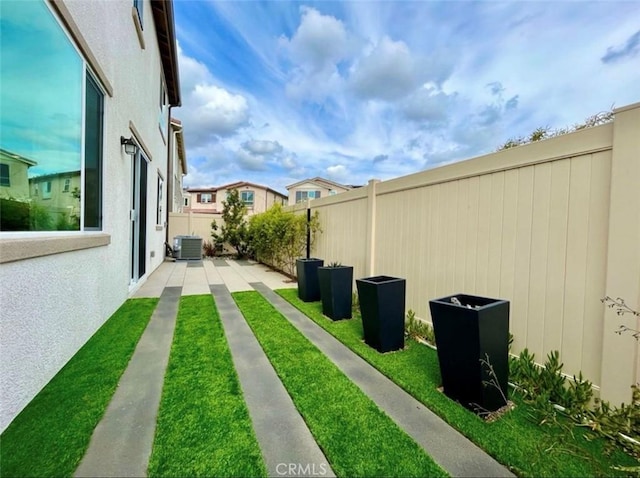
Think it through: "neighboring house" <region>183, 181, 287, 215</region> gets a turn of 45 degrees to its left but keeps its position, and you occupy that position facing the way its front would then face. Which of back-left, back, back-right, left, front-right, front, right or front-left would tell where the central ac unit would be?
front-right

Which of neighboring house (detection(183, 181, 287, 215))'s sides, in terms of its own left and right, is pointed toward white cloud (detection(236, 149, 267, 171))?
back

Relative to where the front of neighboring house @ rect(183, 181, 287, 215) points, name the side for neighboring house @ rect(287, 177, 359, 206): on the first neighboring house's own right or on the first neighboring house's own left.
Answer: on the first neighboring house's own left

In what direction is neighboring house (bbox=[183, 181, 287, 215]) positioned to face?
toward the camera

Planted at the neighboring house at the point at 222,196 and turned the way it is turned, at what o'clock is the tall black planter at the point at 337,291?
The tall black planter is roughly at 12 o'clock from the neighboring house.

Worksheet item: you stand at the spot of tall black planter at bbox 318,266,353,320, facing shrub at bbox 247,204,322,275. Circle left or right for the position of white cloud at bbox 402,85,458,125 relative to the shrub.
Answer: right

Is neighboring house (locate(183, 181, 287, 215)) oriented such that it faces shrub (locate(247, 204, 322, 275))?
yes

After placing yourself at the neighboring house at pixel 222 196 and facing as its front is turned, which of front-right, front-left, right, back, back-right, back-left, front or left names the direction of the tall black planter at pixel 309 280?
front

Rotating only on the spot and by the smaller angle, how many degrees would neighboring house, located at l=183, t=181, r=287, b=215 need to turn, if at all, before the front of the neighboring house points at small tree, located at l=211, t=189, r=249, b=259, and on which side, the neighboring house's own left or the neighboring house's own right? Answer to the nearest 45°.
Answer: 0° — it already faces it

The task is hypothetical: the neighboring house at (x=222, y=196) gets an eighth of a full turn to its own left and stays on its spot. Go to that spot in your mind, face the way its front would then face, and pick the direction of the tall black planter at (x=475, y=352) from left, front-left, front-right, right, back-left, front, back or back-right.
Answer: front-right

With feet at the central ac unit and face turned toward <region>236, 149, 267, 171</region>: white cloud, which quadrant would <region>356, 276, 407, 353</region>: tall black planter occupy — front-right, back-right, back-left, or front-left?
back-right

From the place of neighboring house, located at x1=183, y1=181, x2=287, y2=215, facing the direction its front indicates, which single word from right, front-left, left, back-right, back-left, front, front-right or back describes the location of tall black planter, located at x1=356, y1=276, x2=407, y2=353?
front
